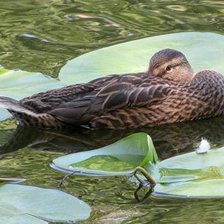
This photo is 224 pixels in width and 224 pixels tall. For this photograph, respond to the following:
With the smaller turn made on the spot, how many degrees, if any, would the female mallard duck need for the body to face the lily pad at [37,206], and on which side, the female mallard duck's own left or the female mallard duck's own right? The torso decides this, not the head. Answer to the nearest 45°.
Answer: approximately 90° to the female mallard duck's own right

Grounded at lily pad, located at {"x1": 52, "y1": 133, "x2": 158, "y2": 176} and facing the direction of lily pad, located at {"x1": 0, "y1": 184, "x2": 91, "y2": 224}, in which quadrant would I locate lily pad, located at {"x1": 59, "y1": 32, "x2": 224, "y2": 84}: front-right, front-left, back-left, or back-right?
back-right

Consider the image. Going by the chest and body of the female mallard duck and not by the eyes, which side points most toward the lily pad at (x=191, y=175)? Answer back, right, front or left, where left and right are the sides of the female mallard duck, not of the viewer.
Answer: right

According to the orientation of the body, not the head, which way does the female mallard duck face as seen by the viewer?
to the viewer's right

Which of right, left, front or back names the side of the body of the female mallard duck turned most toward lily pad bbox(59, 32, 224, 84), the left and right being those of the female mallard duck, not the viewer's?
left

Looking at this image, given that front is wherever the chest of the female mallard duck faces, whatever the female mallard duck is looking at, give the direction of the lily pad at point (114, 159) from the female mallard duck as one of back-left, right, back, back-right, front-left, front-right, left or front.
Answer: right
